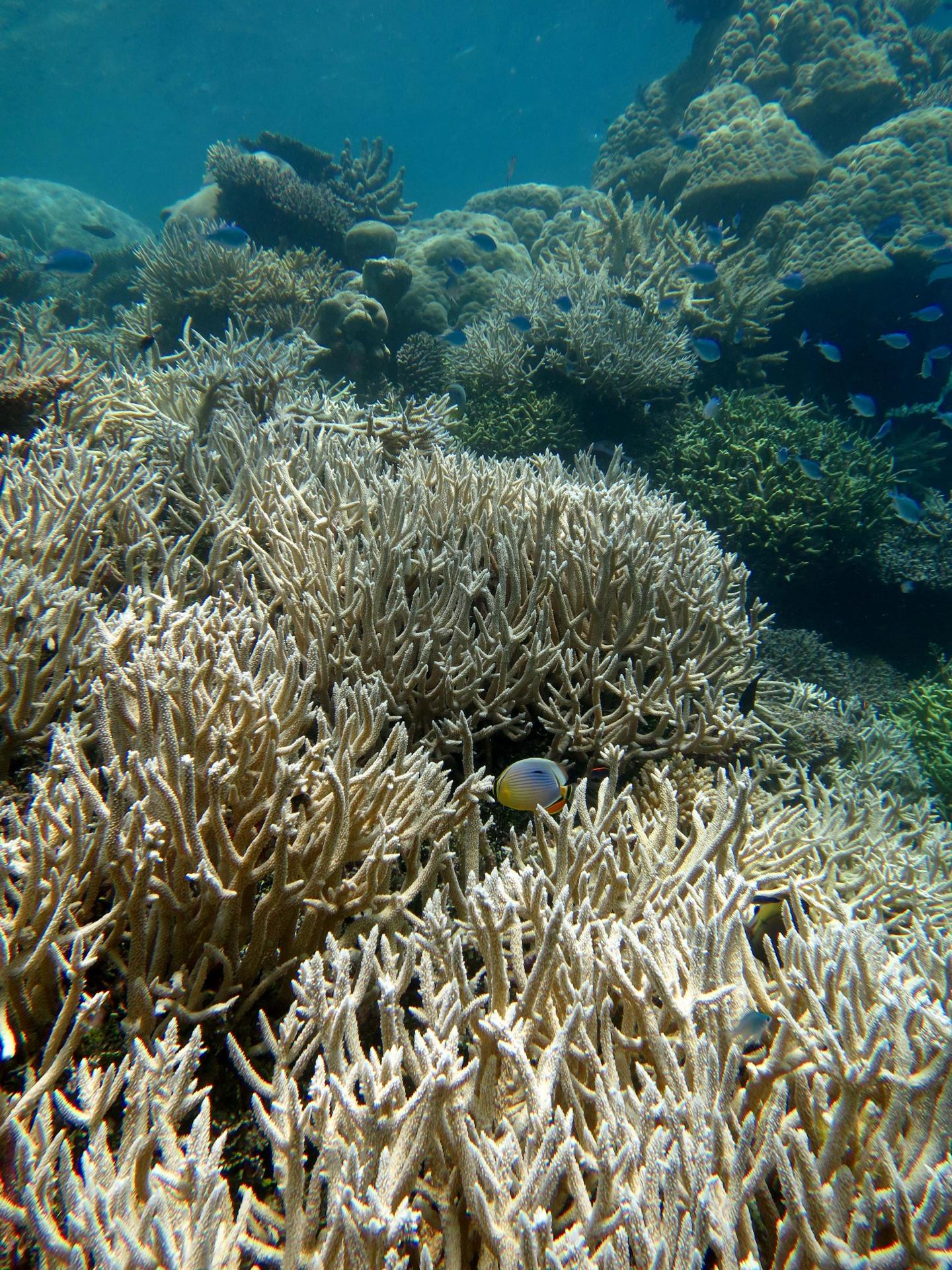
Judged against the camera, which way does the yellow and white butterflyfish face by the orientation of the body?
to the viewer's left

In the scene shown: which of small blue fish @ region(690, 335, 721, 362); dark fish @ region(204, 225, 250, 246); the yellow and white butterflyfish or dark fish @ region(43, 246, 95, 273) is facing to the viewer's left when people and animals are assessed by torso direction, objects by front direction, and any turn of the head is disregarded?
the yellow and white butterflyfish

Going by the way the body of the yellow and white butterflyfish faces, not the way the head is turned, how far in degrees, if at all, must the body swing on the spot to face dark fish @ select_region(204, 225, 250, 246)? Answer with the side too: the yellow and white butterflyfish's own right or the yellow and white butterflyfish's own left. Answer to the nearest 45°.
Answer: approximately 45° to the yellow and white butterflyfish's own right

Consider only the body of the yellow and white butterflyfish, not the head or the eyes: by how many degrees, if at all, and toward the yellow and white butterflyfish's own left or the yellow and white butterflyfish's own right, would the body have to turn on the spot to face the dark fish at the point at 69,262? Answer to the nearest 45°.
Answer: approximately 45° to the yellow and white butterflyfish's own right
